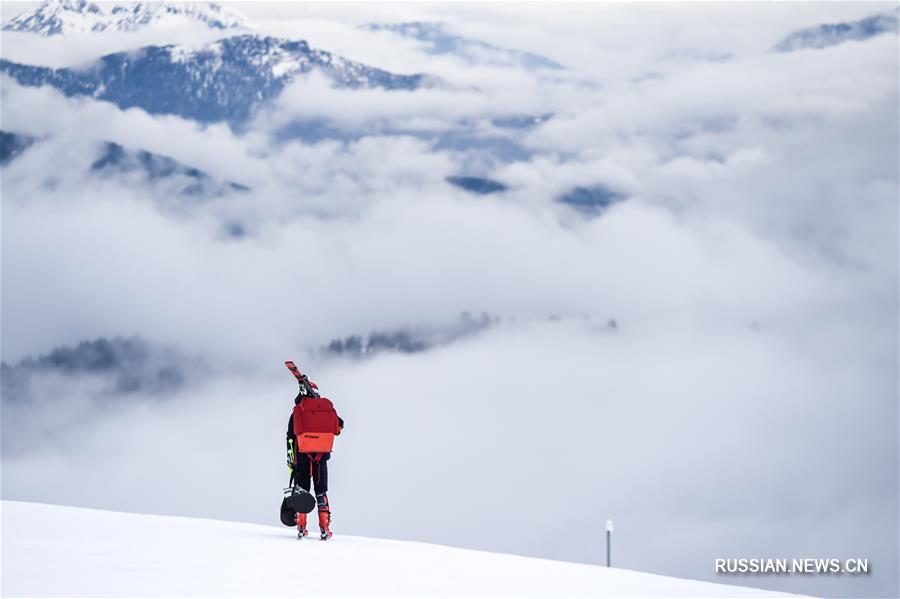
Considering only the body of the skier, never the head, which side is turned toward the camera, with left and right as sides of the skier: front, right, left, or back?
back
